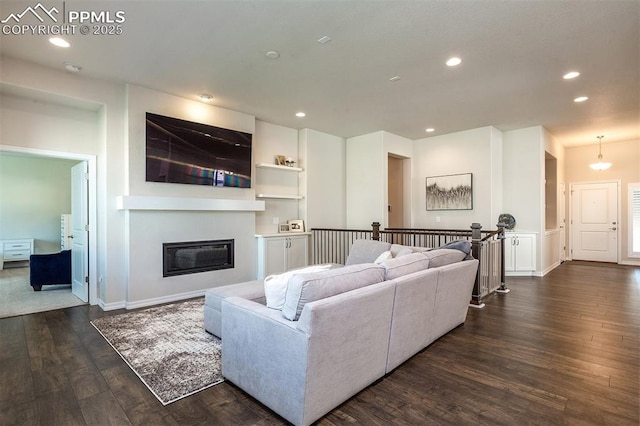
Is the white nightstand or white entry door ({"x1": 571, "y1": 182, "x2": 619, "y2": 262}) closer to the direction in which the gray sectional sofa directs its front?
the white nightstand

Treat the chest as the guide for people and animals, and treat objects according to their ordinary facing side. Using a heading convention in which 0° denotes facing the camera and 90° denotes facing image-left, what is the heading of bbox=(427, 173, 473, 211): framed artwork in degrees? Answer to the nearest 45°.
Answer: approximately 45°

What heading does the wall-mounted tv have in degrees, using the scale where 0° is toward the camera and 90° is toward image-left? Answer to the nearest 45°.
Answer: approximately 315°

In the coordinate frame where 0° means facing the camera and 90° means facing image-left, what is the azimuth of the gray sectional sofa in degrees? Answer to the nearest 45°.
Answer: approximately 135°

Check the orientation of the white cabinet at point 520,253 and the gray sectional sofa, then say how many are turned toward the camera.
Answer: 1

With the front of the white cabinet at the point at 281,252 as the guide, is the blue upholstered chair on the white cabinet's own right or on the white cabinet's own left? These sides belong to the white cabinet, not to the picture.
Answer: on the white cabinet's own right

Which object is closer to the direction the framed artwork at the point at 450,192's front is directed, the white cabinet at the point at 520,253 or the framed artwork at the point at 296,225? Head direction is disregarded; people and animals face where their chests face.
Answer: the framed artwork

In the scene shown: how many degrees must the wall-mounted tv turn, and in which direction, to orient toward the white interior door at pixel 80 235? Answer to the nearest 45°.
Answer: approximately 135° to its right
